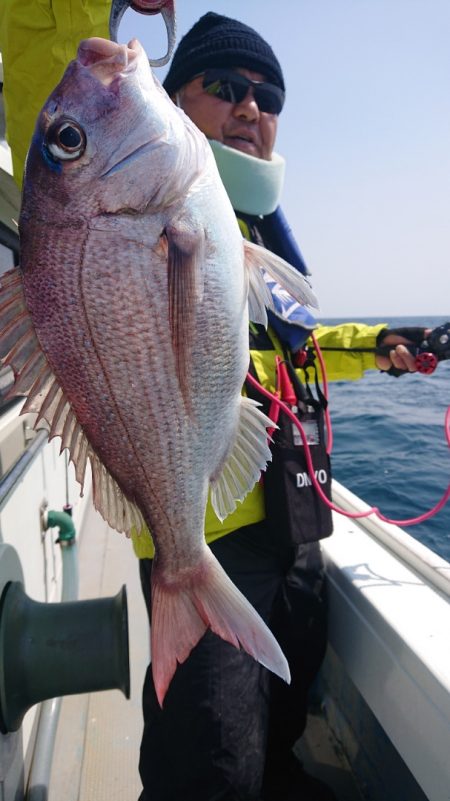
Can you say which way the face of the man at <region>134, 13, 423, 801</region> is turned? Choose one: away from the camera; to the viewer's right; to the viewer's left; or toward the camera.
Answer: toward the camera

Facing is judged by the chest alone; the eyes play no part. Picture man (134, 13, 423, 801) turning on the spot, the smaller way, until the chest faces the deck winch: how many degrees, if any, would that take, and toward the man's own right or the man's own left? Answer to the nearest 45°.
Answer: approximately 90° to the man's own right

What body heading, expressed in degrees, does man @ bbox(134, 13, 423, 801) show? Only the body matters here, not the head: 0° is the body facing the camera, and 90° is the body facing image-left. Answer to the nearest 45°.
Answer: approximately 315°
